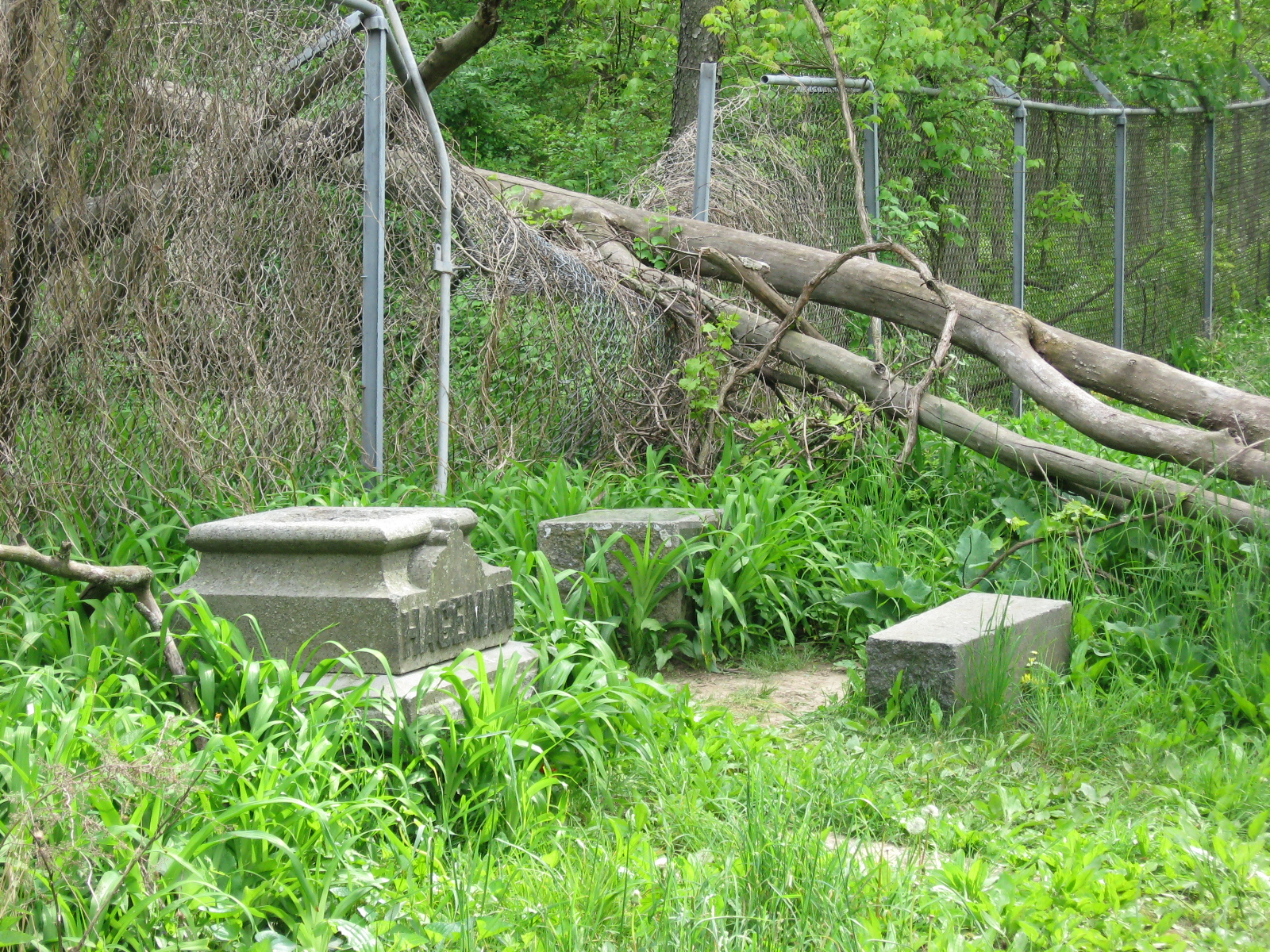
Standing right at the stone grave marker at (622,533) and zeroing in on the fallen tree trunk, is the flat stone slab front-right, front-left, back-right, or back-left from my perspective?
back-right

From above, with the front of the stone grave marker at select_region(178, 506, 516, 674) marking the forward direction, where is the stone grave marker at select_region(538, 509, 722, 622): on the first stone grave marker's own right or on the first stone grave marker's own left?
on the first stone grave marker's own left

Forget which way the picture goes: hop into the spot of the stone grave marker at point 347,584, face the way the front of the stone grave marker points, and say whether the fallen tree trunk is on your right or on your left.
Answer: on your left

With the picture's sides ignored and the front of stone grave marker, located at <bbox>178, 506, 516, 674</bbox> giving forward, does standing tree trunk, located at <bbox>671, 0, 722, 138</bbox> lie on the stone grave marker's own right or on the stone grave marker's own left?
on the stone grave marker's own left

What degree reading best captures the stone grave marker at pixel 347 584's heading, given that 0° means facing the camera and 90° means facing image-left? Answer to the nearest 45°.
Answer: approximately 315°

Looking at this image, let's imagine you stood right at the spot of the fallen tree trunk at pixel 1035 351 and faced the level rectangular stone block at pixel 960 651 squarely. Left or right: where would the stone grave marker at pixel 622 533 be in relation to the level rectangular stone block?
right

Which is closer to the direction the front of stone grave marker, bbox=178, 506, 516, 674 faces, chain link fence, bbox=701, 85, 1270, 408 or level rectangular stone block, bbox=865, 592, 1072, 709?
the level rectangular stone block

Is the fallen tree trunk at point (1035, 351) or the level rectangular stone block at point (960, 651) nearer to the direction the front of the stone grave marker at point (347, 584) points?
the level rectangular stone block
